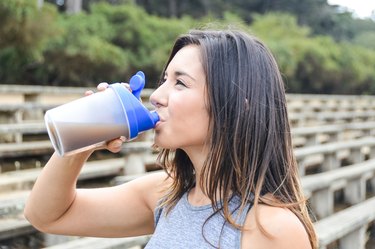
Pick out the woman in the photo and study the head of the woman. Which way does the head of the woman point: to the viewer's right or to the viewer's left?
to the viewer's left

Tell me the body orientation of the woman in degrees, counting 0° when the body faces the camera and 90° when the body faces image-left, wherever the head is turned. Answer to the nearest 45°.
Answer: approximately 45°
